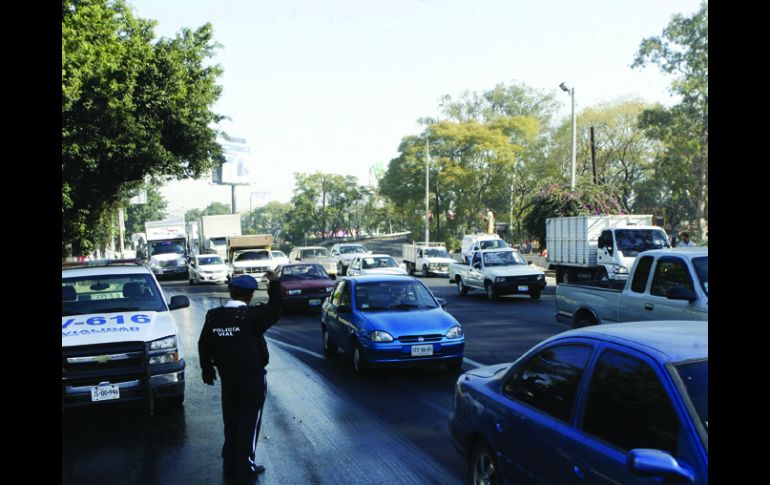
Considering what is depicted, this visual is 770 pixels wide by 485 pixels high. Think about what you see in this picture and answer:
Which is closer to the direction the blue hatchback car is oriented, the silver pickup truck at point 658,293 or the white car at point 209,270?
the silver pickup truck

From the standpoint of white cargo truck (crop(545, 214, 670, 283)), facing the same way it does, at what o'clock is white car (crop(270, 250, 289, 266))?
The white car is roughly at 5 o'clock from the white cargo truck.

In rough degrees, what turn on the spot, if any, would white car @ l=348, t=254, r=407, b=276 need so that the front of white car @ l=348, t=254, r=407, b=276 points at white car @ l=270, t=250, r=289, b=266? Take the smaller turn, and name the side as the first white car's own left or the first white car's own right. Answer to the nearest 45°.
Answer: approximately 180°

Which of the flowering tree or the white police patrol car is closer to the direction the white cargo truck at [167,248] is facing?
the white police patrol car

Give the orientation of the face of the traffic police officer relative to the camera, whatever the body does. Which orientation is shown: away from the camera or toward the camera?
away from the camera

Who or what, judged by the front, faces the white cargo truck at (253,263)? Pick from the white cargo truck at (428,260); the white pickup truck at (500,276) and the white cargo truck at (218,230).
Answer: the white cargo truck at (218,230)

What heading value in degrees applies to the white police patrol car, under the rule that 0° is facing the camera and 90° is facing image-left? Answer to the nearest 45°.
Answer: approximately 0°

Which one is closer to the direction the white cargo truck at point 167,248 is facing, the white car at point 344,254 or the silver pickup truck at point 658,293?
the silver pickup truck

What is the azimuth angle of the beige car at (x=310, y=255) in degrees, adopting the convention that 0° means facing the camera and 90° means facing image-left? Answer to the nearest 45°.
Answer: approximately 315°

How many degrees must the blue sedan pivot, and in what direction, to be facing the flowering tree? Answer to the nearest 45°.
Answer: approximately 135° to its left

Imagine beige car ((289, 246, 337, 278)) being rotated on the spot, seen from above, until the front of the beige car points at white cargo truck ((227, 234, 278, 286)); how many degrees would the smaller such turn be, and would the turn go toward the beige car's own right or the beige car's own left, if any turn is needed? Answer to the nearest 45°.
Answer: approximately 90° to the beige car's own right
